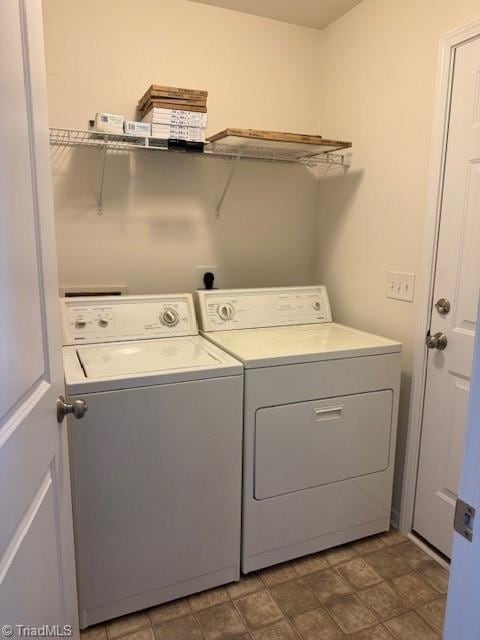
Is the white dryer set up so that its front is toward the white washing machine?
no

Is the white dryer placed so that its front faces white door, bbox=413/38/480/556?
no

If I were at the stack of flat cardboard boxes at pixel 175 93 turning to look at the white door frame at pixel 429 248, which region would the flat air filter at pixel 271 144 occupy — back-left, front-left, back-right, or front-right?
front-left
